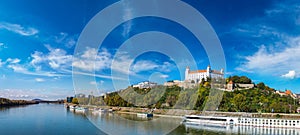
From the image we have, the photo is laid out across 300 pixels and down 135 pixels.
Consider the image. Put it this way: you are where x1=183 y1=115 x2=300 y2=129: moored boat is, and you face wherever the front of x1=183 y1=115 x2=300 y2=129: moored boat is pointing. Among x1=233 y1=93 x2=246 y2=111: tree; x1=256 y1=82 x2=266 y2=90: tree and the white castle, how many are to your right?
3

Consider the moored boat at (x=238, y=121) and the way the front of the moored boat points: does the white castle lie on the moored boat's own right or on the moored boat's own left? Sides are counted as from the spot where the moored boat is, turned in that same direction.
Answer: on the moored boat's own right

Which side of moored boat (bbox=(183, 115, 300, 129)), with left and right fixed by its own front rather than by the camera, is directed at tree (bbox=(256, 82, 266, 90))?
right

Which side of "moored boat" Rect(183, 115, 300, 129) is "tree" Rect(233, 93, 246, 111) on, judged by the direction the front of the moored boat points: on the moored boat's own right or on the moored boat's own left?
on the moored boat's own right

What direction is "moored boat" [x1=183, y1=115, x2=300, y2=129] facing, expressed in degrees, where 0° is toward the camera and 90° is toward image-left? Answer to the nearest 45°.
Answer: approximately 90°
